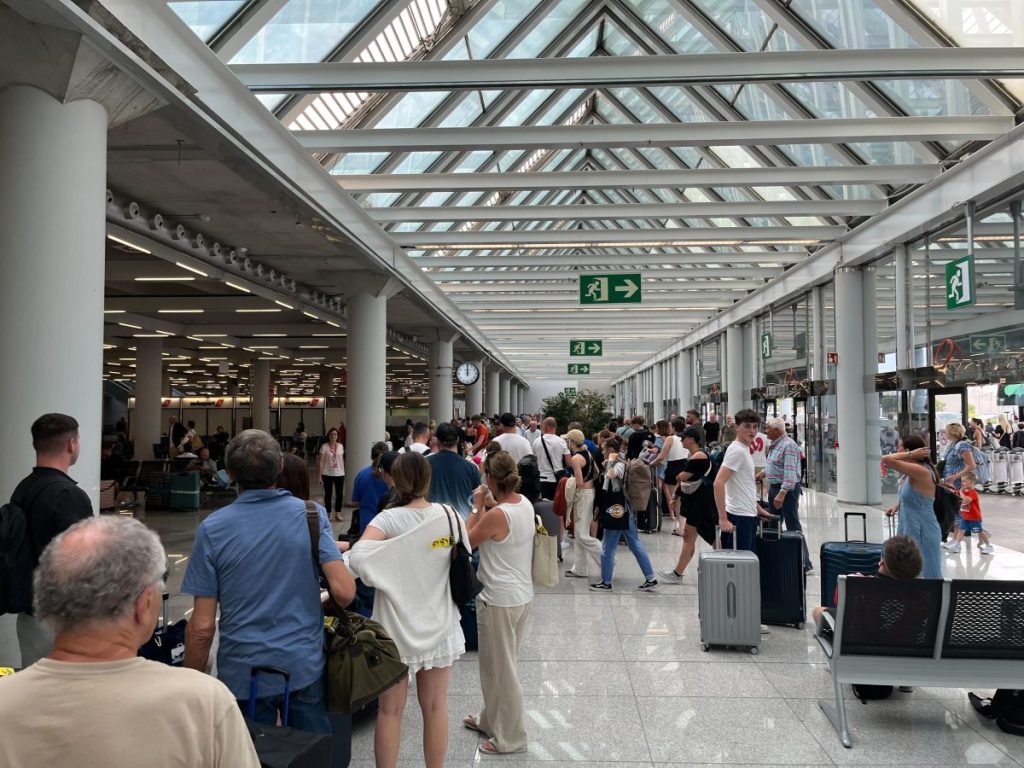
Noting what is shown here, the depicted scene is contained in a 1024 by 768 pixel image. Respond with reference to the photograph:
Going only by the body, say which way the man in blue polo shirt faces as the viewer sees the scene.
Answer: away from the camera

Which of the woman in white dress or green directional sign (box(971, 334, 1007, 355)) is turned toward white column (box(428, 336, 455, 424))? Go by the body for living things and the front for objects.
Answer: the woman in white dress

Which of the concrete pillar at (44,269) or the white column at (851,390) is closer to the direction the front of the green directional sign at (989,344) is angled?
the concrete pillar

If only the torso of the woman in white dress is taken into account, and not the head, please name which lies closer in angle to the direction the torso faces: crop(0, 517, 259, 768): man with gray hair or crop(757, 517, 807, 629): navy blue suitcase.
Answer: the navy blue suitcase

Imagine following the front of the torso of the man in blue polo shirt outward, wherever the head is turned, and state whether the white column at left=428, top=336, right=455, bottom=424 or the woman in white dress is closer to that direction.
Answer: the white column

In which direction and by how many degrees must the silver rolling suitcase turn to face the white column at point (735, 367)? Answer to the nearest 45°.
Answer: approximately 180°

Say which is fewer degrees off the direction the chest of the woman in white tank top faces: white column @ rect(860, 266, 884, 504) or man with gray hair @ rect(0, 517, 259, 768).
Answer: the white column

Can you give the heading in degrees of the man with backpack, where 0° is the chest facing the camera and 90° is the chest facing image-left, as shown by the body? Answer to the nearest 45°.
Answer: approximately 225°

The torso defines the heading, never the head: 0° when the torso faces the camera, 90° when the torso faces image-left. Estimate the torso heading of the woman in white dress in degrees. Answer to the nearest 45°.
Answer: approximately 180°

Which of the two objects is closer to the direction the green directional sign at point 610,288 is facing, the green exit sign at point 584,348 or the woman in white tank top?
the woman in white tank top

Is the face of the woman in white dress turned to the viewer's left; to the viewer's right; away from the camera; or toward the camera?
away from the camera

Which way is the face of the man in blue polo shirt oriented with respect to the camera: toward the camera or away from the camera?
away from the camera

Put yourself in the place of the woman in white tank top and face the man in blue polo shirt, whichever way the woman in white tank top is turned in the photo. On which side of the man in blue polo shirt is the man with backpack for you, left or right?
right

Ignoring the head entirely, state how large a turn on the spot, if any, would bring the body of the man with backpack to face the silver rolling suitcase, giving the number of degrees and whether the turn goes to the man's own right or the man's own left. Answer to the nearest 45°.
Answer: approximately 45° to the man's own right
